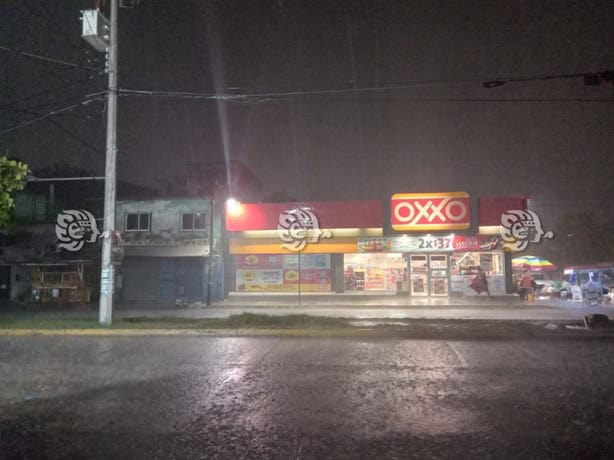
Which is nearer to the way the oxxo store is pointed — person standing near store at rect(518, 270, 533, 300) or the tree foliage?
the tree foliage

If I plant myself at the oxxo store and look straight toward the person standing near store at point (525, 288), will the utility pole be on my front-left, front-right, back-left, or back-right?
back-right

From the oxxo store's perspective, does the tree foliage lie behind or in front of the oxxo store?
in front

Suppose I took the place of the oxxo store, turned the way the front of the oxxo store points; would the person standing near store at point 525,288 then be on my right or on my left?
on my left

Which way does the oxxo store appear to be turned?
toward the camera

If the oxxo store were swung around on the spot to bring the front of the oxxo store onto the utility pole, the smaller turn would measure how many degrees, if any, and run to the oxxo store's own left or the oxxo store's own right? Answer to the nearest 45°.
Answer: approximately 45° to the oxxo store's own right
